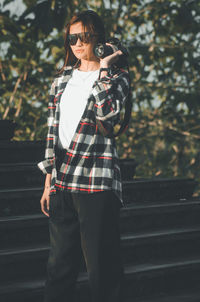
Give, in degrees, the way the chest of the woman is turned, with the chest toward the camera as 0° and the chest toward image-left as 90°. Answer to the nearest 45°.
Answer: approximately 45°

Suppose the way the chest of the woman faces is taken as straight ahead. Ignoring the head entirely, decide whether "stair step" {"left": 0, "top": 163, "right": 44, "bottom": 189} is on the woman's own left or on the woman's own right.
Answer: on the woman's own right
